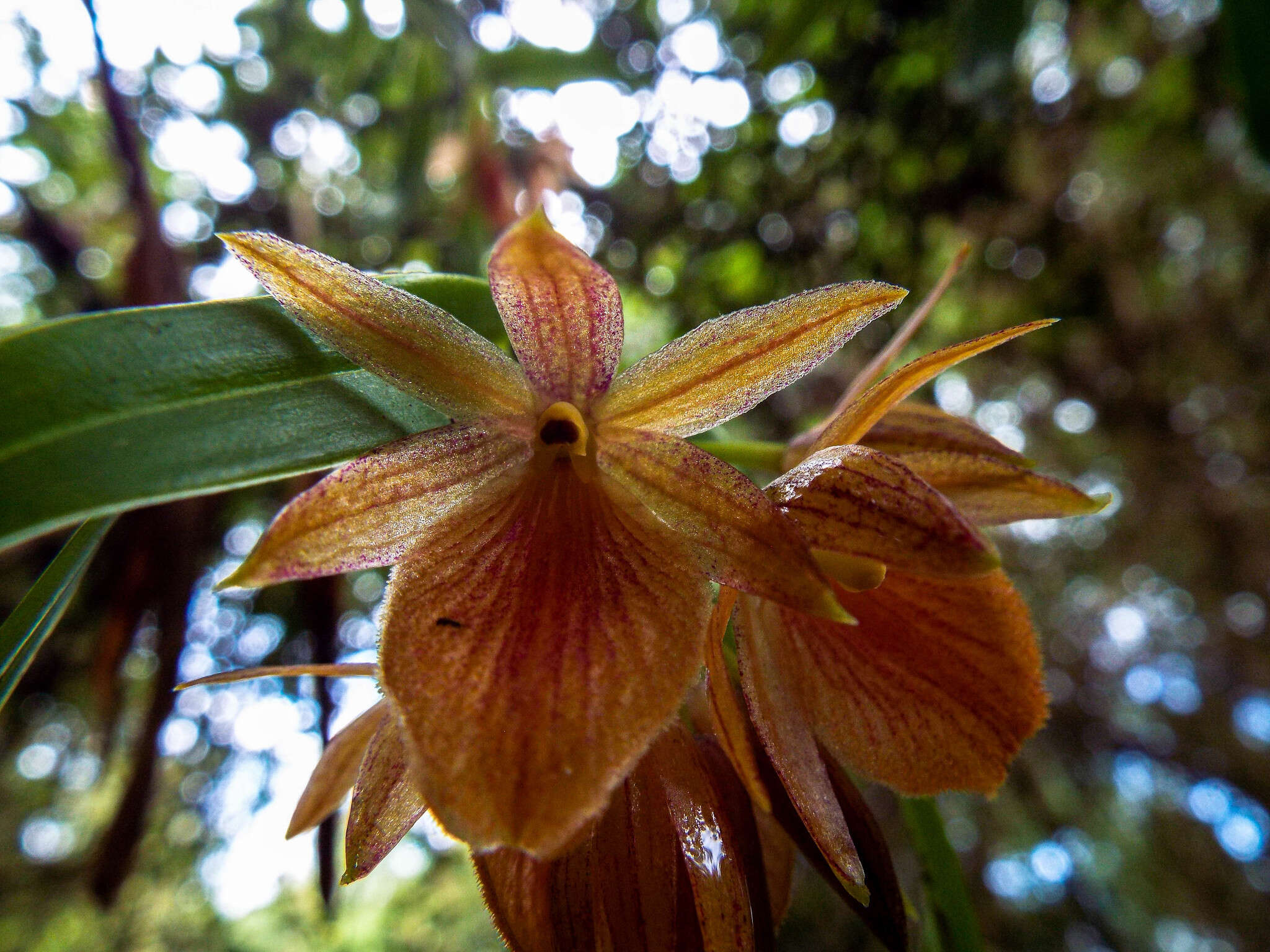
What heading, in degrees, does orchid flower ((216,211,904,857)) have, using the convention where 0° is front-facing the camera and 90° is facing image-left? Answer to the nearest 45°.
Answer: approximately 0°
